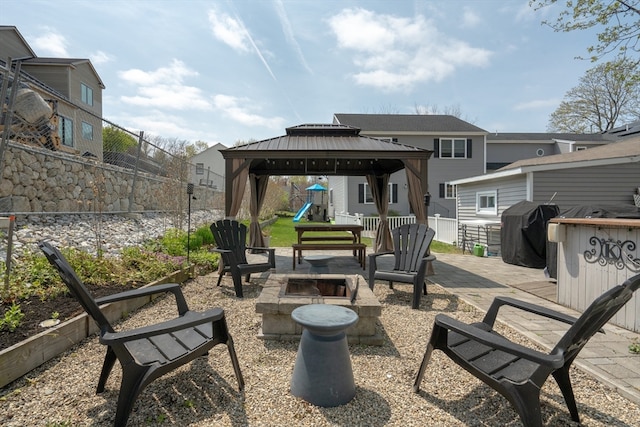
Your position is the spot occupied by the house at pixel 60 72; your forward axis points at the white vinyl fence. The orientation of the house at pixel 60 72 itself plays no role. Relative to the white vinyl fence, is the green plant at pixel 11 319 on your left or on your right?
right

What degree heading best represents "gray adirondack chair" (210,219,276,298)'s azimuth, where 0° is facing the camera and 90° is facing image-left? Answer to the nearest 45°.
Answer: approximately 315°

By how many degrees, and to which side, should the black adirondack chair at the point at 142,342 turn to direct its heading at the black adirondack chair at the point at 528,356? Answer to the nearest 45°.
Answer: approximately 90° to its right

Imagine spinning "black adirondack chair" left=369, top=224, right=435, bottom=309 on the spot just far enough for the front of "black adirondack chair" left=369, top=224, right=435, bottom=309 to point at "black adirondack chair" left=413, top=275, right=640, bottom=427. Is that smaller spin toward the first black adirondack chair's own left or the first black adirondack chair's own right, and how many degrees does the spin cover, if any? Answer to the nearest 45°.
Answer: approximately 45° to the first black adirondack chair's own left

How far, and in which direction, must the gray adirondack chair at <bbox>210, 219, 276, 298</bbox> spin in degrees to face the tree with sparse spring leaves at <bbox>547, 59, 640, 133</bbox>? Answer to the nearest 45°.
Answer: approximately 90° to its left

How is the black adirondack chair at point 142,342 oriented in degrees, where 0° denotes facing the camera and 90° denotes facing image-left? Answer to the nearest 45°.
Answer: approximately 225°

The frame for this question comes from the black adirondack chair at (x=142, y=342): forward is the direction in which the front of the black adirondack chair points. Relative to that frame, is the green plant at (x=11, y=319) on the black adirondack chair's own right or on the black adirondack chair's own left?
on the black adirondack chair's own left

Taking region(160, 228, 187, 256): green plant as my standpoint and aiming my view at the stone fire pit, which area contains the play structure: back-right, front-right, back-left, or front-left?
back-left

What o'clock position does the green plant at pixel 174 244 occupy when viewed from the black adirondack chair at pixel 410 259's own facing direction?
The green plant is roughly at 2 o'clock from the black adirondack chair.

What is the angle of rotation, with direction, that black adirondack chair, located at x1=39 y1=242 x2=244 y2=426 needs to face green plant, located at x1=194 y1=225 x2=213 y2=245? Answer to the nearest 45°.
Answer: approximately 45° to its left

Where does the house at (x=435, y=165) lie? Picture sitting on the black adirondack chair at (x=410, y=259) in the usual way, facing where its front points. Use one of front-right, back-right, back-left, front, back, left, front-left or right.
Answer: back-right
